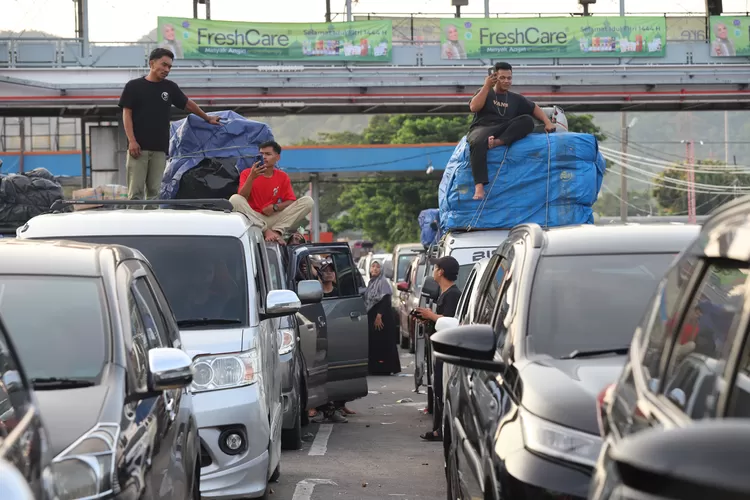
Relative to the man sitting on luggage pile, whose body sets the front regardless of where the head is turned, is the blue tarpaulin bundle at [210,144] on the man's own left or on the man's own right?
on the man's own right

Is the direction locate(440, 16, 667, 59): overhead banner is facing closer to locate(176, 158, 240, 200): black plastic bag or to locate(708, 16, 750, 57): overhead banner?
the black plastic bag

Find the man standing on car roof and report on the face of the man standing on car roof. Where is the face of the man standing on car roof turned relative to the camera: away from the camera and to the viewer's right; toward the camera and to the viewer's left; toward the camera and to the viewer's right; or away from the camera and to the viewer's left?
toward the camera and to the viewer's right

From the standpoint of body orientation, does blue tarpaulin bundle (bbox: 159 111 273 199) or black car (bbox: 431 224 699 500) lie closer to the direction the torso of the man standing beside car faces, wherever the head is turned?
the blue tarpaulin bundle

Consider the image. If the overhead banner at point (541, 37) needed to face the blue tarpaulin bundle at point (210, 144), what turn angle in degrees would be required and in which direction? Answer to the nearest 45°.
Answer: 0° — it already faces it

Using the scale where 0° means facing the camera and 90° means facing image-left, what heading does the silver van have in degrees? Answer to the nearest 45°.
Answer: approximately 0°

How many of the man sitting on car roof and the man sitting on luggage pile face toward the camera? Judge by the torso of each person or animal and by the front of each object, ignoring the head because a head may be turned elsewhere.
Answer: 2

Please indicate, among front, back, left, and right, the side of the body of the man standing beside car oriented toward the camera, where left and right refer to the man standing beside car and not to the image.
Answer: left

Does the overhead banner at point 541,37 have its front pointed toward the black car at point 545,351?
yes
